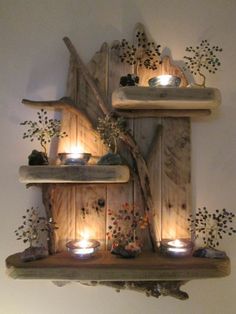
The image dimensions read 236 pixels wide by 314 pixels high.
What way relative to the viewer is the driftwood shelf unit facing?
toward the camera
